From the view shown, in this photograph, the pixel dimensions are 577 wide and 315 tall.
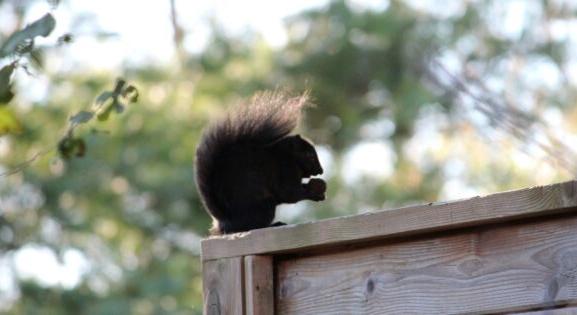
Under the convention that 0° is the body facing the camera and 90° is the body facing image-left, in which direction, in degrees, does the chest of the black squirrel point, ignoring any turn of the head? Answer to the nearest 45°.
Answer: approximately 270°
